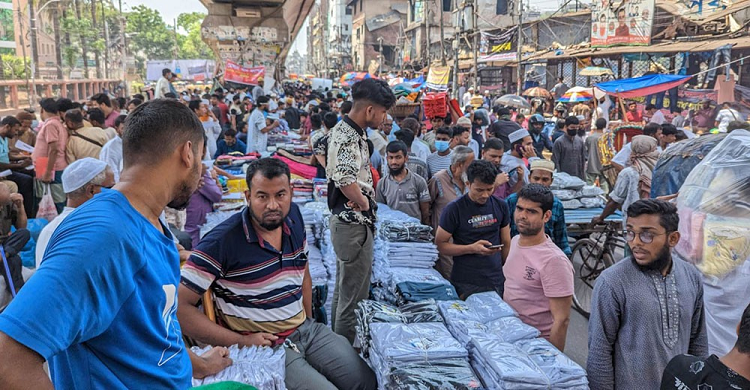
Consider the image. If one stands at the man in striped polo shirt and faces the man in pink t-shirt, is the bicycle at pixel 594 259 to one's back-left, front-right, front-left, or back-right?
front-left

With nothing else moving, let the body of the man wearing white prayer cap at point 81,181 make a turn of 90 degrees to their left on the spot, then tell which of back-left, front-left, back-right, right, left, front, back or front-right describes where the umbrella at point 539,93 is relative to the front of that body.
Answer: front-right

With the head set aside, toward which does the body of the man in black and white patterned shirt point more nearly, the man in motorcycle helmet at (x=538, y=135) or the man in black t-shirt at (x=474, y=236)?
the man in black t-shirt

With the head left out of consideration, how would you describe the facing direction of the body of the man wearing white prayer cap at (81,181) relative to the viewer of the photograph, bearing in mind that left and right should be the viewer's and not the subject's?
facing to the right of the viewer

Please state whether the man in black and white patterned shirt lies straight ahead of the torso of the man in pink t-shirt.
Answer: no

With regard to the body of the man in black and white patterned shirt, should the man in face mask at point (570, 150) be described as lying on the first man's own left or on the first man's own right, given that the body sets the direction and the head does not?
on the first man's own left

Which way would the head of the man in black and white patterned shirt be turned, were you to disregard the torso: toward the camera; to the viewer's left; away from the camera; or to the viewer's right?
to the viewer's right

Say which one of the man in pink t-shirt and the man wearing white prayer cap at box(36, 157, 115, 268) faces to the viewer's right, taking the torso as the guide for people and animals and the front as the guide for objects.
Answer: the man wearing white prayer cap

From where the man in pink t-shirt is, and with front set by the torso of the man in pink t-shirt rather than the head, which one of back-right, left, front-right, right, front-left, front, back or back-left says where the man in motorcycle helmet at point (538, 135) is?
back-right

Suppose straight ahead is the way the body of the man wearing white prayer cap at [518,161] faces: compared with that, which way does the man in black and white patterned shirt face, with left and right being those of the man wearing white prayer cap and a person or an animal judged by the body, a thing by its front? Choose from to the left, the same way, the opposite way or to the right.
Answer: the same way

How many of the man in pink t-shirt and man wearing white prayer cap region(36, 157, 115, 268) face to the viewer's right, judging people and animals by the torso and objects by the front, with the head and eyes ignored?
1
